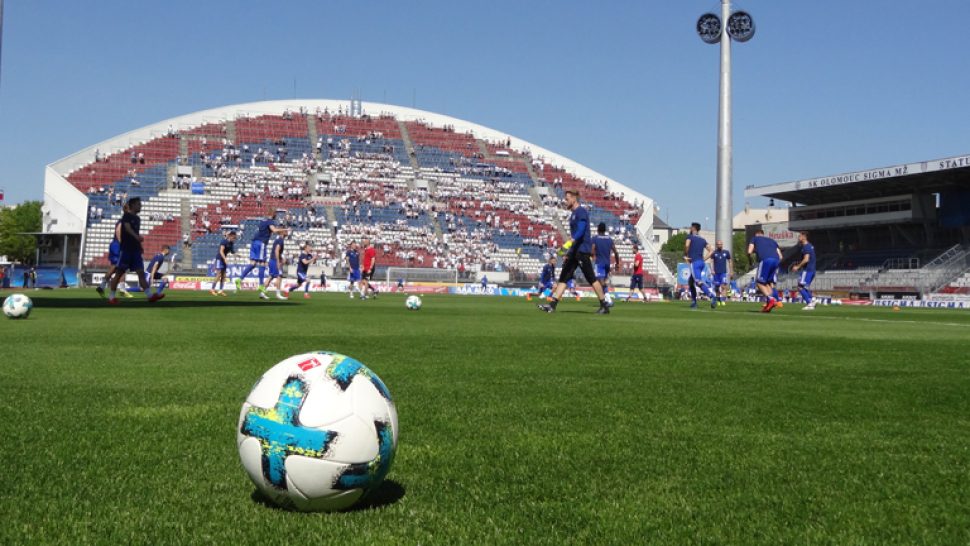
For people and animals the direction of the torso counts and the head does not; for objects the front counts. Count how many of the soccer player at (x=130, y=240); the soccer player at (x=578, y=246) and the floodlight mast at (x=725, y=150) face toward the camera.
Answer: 1

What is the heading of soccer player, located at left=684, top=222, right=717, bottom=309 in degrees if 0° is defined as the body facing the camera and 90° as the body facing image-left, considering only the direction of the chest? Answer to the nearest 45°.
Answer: approximately 135°

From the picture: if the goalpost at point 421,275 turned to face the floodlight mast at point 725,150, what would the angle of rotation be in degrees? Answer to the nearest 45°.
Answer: approximately 90° to its left

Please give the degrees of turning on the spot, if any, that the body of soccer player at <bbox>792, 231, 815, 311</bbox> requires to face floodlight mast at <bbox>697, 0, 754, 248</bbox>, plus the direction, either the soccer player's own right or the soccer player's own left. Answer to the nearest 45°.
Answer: approximately 90° to the soccer player's own right

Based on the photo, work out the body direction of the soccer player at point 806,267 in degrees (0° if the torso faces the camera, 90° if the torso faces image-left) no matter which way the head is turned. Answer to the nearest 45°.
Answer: approximately 90°

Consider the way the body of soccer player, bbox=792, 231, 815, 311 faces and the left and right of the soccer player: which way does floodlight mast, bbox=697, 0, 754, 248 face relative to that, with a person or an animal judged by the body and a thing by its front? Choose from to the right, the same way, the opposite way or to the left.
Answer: to the left
